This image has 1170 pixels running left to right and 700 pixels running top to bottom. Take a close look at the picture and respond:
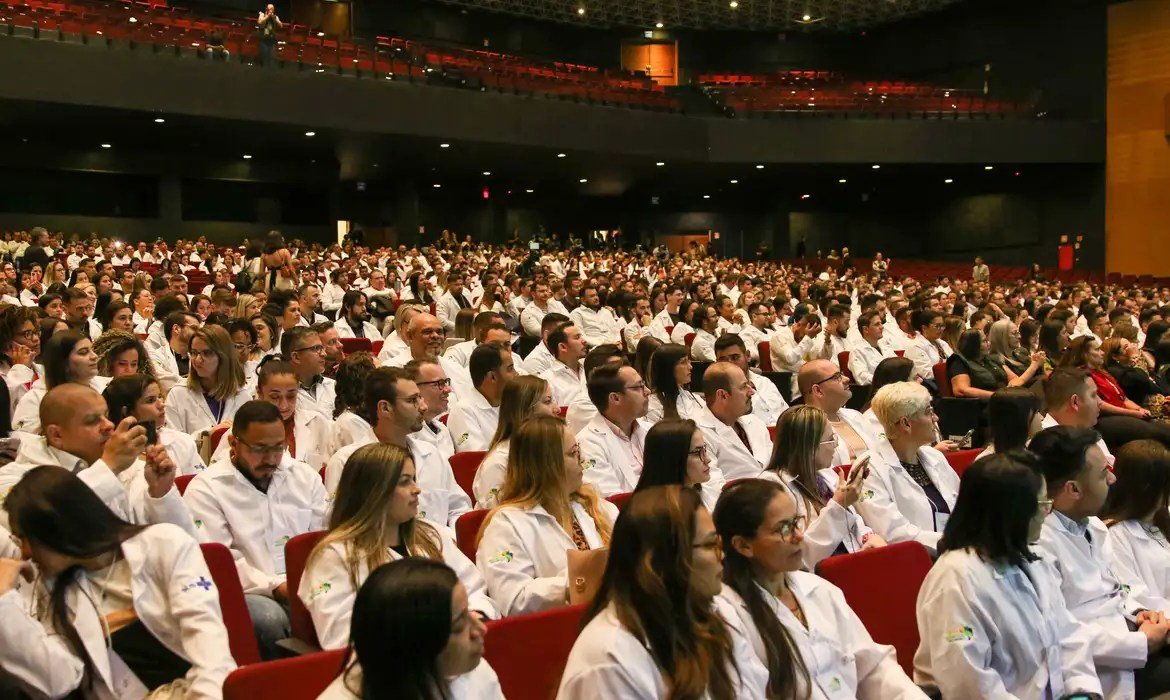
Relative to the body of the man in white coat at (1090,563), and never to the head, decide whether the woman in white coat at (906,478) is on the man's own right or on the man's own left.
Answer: on the man's own left

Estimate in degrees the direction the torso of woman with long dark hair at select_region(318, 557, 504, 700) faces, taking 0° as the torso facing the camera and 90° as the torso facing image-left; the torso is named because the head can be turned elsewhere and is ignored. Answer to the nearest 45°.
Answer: approximately 270°

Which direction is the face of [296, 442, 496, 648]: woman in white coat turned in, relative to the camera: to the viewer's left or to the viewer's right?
to the viewer's right

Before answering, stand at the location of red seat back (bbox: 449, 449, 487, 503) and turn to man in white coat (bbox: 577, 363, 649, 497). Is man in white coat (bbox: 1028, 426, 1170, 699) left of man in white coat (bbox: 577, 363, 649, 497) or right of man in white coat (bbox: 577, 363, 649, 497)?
right

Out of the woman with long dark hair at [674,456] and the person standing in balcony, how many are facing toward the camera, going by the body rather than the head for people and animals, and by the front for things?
1

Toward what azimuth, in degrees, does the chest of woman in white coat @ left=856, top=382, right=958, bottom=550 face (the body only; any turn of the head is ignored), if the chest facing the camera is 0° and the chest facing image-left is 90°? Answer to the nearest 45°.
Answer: approximately 315°

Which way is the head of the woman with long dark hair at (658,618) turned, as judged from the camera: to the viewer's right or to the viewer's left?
to the viewer's right

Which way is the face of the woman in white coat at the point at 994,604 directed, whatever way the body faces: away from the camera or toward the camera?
away from the camera

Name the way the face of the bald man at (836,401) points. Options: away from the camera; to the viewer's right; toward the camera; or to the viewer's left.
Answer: to the viewer's right
